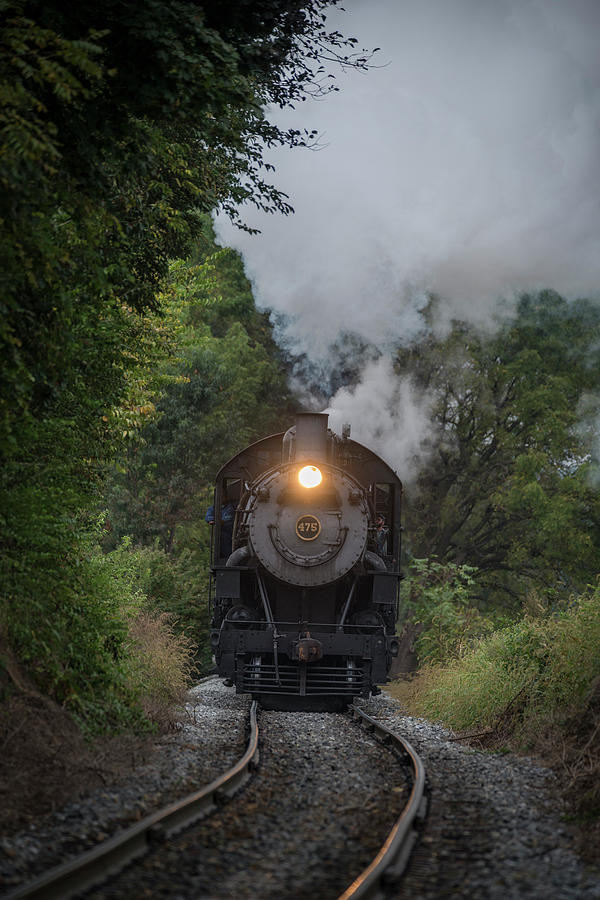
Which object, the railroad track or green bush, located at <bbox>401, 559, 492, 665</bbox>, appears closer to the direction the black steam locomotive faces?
the railroad track

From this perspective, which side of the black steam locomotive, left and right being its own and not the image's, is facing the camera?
front

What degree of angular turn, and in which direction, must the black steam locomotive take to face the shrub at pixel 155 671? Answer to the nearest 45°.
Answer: approximately 45° to its right

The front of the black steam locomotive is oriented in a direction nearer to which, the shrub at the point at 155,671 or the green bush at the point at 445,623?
the shrub

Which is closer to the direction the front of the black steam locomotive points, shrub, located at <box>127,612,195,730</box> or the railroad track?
the railroad track

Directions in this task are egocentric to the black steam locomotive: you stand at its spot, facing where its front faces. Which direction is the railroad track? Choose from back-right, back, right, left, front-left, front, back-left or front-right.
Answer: front

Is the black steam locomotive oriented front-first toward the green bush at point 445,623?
no
